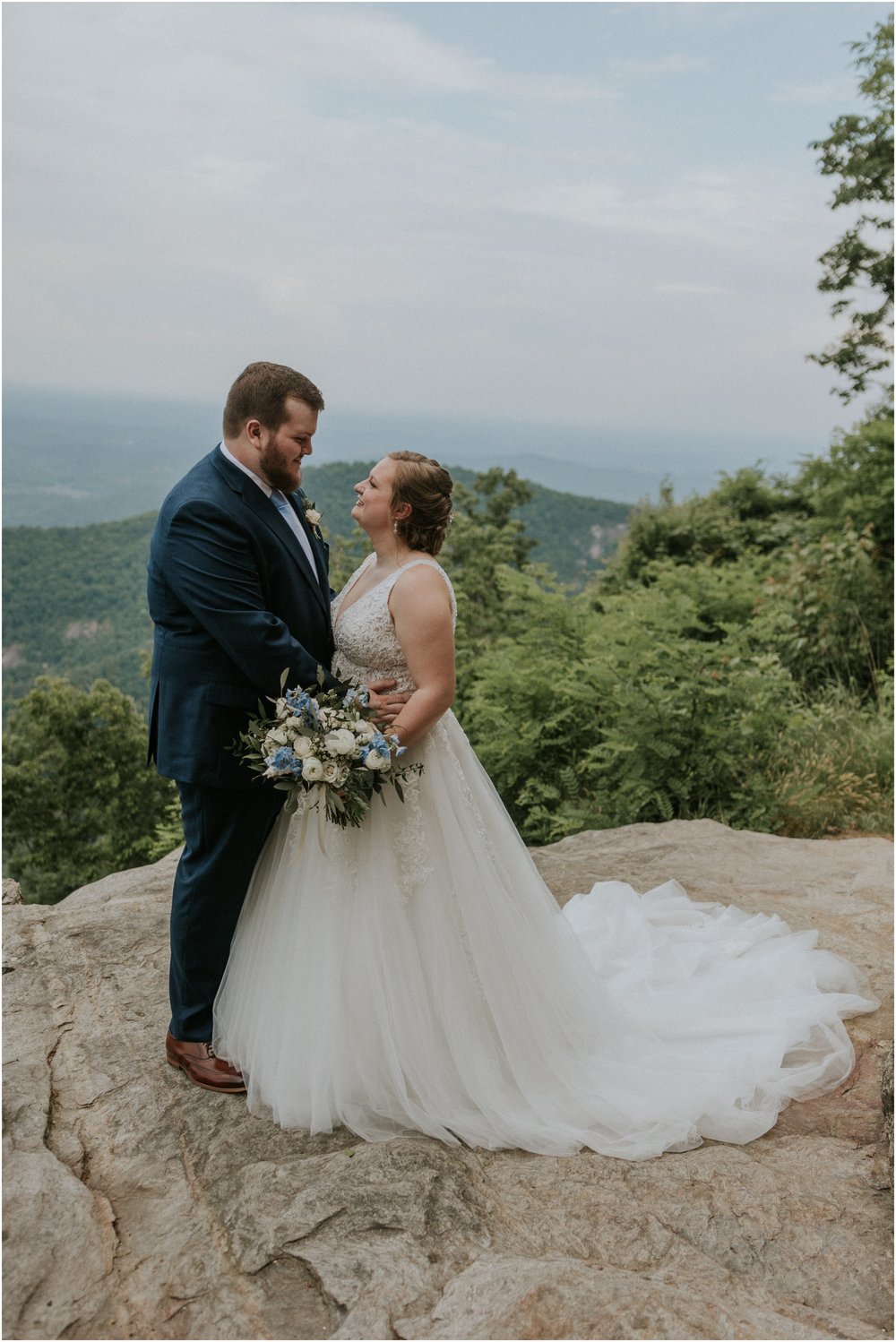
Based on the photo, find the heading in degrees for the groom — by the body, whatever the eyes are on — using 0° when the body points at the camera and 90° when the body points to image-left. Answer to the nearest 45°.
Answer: approximately 270°

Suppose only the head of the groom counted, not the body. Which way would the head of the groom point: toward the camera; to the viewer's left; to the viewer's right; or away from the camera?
to the viewer's right

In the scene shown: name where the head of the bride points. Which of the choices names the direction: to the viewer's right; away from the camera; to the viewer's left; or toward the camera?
to the viewer's left
